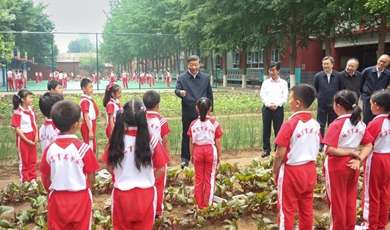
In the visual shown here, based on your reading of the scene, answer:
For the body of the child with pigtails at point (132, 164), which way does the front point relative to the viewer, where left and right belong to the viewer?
facing away from the viewer

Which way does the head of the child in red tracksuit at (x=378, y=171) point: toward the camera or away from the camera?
away from the camera

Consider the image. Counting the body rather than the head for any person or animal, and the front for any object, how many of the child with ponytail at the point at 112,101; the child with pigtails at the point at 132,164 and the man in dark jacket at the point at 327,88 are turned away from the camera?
1

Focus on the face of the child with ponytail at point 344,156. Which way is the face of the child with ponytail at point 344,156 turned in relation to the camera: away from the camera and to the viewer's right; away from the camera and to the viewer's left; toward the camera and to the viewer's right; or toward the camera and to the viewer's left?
away from the camera and to the viewer's left

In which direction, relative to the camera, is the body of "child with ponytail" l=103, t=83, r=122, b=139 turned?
to the viewer's right

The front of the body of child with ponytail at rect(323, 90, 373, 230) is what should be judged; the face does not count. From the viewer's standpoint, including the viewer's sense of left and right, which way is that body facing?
facing away from the viewer and to the left of the viewer

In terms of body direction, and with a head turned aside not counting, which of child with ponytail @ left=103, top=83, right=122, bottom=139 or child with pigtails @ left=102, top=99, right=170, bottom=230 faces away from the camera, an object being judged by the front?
child with pigtails @ left=102, top=99, right=170, bottom=230
